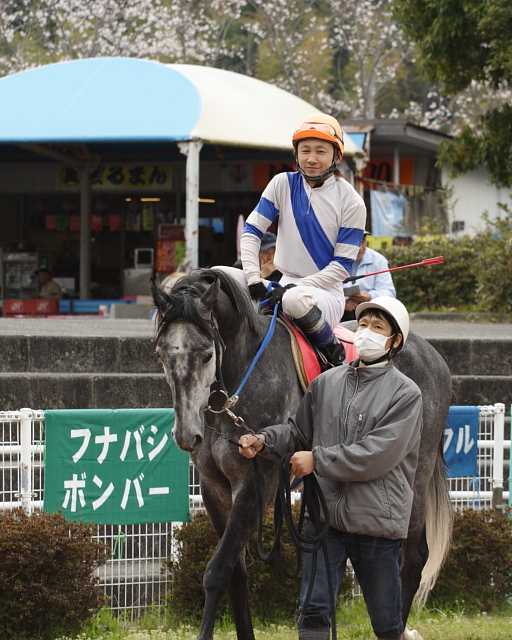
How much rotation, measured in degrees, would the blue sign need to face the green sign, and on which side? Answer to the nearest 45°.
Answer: approximately 45° to its right

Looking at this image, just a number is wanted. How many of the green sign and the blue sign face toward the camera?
2

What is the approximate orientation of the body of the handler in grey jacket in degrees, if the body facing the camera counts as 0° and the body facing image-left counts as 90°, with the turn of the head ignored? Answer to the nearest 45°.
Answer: approximately 45°

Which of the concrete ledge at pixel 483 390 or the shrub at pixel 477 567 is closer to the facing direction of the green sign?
the shrub

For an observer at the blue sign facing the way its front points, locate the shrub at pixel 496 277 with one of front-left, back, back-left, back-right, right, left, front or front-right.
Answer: back

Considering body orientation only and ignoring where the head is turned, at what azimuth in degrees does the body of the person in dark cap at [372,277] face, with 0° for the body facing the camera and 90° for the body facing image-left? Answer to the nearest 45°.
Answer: approximately 45°

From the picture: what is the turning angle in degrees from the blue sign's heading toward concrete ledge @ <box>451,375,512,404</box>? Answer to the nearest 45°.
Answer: approximately 180°

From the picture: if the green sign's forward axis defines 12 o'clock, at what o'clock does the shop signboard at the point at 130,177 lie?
The shop signboard is roughly at 6 o'clock from the green sign.
